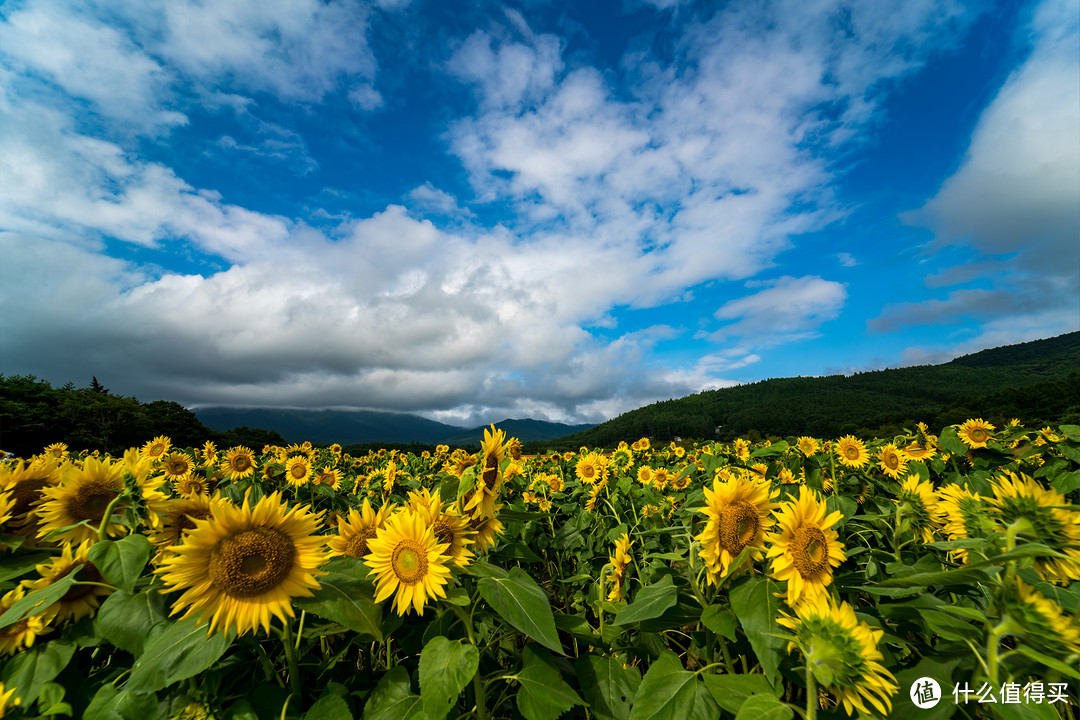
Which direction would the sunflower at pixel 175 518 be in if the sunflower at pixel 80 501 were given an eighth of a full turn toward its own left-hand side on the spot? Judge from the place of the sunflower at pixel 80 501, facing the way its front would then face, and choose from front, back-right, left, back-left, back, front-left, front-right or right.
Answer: front

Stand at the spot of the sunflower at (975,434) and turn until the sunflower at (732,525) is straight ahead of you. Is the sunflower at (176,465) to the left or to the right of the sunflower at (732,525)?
right

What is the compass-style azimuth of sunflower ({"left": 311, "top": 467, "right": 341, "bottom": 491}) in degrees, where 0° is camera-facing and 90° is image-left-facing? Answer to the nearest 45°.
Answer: approximately 0°

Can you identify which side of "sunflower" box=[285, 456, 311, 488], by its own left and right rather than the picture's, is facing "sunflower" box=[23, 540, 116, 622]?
front

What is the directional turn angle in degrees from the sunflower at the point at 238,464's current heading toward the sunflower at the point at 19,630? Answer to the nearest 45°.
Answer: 0° — it already faces it

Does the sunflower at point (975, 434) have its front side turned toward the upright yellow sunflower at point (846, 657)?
yes

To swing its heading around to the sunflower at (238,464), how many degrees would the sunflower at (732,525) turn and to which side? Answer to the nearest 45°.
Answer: approximately 135° to its right

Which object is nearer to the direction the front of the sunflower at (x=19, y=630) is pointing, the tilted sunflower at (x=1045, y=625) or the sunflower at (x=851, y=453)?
the tilted sunflower

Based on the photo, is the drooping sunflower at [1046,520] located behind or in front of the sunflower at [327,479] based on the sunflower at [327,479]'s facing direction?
in front
